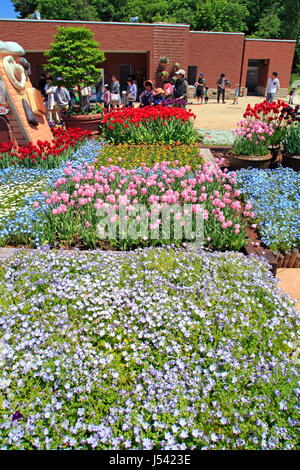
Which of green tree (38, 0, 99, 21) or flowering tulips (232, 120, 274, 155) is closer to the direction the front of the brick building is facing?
the flowering tulips

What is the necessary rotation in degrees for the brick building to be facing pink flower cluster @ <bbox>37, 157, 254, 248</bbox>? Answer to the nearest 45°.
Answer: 0° — it already faces it

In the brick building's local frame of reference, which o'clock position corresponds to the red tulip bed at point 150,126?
The red tulip bed is roughly at 12 o'clock from the brick building.

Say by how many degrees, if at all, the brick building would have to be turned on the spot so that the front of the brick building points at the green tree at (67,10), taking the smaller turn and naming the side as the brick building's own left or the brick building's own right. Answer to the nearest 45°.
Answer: approximately 135° to the brick building's own right

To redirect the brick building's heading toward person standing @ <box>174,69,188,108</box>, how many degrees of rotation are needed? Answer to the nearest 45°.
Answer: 0° — it already faces them

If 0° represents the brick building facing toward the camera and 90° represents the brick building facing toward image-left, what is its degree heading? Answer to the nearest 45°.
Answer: approximately 0°

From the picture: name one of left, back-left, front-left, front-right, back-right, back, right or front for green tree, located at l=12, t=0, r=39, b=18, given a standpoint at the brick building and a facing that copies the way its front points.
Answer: back-right

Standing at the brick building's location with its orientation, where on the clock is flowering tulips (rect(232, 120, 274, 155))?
The flowering tulips is roughly at 12 o'clock from the brick building.

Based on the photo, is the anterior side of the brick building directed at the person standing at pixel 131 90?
yes

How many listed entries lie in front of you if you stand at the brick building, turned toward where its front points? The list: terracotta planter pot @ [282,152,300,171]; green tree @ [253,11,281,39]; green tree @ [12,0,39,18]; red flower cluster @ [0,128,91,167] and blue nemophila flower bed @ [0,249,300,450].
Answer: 3

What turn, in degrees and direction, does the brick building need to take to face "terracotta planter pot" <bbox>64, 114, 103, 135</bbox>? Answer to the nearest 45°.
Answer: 0° — it already faces it

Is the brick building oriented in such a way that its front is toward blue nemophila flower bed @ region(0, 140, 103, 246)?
yes
